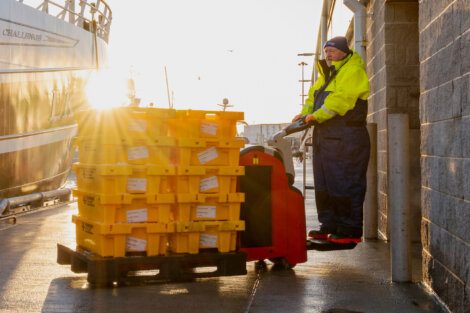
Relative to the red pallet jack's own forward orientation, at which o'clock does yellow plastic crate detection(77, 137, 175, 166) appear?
The yellow plastic crate is roughly at 11 o'clock from the red pallet jack.

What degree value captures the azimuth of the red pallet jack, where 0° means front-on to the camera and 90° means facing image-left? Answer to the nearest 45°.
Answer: approximately 90°

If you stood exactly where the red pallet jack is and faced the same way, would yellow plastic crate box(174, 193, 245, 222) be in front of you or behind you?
in front

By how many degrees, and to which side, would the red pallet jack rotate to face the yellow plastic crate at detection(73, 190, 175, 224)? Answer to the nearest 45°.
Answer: approximately 45° to its left

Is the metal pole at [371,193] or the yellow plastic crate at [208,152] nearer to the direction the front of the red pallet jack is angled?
the yellow plastic crate

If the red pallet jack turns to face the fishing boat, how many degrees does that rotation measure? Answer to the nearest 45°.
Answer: approximately 45° to its right

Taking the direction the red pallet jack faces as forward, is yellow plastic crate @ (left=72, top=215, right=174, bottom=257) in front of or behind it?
in front

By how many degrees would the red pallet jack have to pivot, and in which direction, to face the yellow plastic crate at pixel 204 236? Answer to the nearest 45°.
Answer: approximately 45° to its left

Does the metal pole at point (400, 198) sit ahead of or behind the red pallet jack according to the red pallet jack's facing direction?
behind
